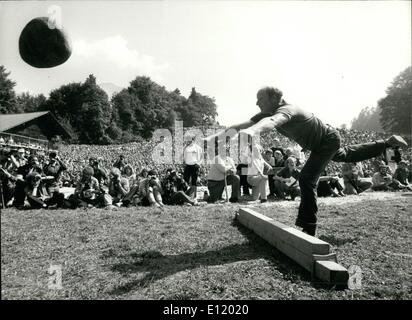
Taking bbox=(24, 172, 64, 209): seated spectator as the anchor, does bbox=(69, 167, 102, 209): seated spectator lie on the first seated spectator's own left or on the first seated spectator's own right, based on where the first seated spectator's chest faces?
on the first seated spectator's own left

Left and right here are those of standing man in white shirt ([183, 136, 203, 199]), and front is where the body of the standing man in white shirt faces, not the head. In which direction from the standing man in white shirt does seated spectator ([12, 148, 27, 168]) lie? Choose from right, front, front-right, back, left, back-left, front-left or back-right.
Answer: right

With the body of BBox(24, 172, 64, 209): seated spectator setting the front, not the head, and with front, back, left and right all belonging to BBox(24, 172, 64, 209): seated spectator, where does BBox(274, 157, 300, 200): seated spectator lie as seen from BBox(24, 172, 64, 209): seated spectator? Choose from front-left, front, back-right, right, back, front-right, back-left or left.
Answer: front-left

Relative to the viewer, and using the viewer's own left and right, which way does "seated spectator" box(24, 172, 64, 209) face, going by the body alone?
facing the viewer and to the right of the viewer

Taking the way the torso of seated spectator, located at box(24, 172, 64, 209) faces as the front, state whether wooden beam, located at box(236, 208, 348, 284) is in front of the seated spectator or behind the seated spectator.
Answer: in front

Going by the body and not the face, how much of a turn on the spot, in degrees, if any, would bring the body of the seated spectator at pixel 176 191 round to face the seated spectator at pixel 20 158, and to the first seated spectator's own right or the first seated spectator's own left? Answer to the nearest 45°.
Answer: approximately 135° to the first seated spectator's own right

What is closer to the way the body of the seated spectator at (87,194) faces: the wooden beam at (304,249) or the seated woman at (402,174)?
the wooden beam

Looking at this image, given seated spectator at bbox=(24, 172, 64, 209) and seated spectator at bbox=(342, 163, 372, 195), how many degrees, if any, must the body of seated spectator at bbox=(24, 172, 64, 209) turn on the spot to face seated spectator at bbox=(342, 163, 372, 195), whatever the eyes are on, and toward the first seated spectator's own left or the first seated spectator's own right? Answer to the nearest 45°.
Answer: approximately 45° to the first seated spectator's own left

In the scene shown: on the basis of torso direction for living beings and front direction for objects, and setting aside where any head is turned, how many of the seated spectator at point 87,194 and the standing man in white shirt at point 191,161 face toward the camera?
2

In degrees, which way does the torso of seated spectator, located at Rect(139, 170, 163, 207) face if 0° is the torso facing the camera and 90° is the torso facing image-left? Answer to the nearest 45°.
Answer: approximately 315°

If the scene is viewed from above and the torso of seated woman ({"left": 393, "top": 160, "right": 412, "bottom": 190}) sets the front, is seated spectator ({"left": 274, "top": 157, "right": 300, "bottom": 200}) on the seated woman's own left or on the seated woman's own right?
on the seated woman's own right
